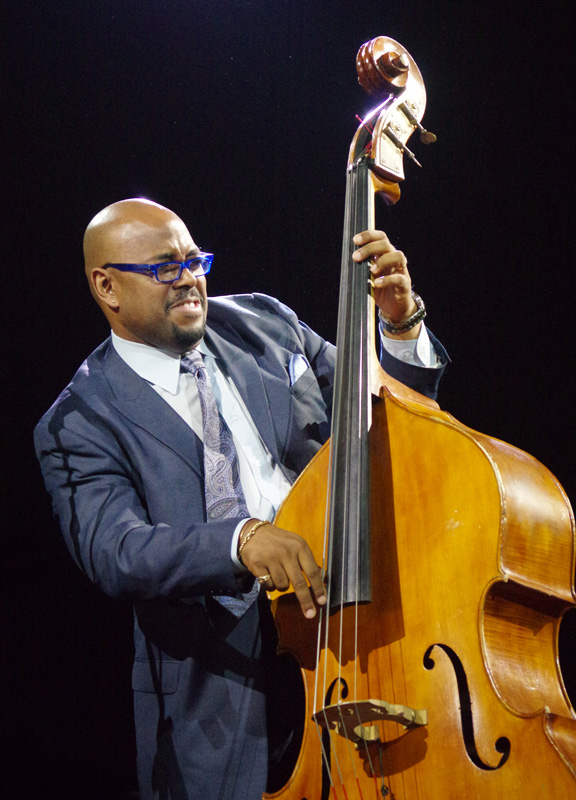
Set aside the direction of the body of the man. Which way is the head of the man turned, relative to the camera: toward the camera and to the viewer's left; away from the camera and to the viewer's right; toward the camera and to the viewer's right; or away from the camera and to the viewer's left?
toward the camera and to the viewer's right

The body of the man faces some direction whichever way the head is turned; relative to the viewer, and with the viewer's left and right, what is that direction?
facing the viewer and to the right of the viewer

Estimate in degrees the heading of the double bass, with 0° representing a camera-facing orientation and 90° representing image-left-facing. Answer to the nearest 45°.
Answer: approximately 45°
